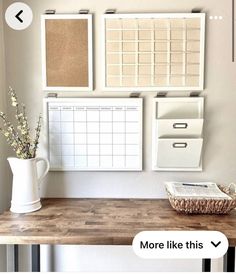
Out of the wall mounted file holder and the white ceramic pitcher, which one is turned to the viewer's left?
the white ceramic pitcher

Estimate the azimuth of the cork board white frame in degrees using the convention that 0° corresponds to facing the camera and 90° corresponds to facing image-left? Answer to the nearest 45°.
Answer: approximately 0°

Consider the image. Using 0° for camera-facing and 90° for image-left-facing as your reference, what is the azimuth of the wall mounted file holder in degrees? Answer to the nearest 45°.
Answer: approximately 0°

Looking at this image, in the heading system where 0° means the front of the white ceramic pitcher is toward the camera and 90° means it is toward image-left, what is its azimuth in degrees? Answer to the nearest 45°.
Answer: approximately 90°
